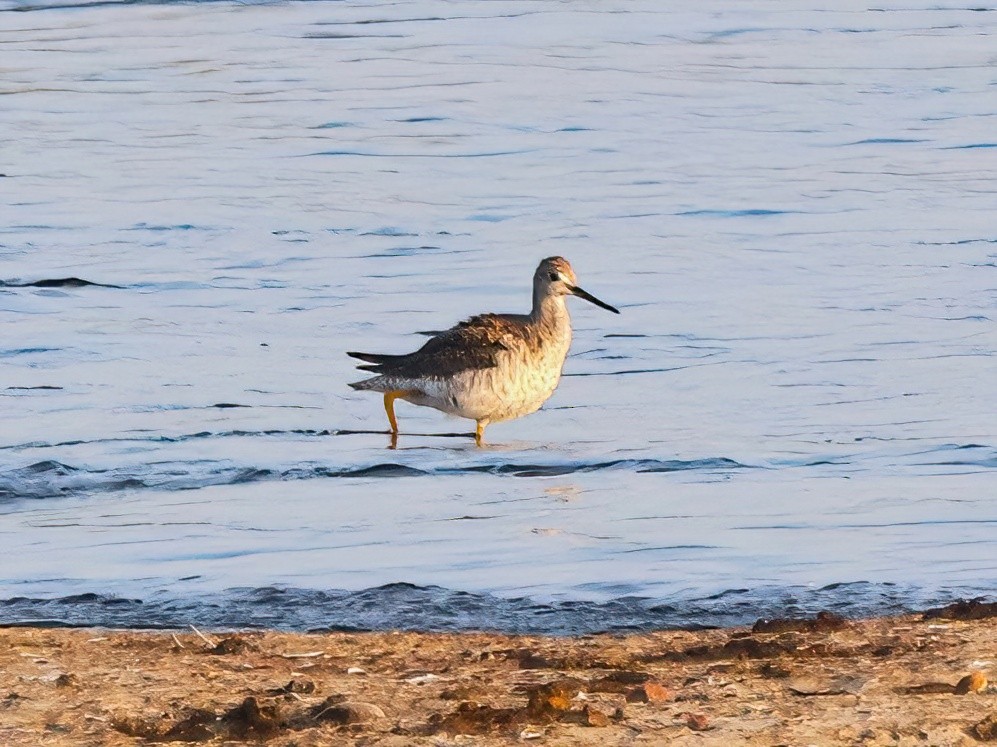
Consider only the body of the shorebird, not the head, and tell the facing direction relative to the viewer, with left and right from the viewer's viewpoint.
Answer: facing to the right of the viewer

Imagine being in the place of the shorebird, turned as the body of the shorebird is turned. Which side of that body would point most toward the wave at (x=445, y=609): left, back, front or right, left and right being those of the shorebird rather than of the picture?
right

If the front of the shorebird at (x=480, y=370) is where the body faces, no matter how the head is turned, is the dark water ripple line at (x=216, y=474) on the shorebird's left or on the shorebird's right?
on the shorebird's right
